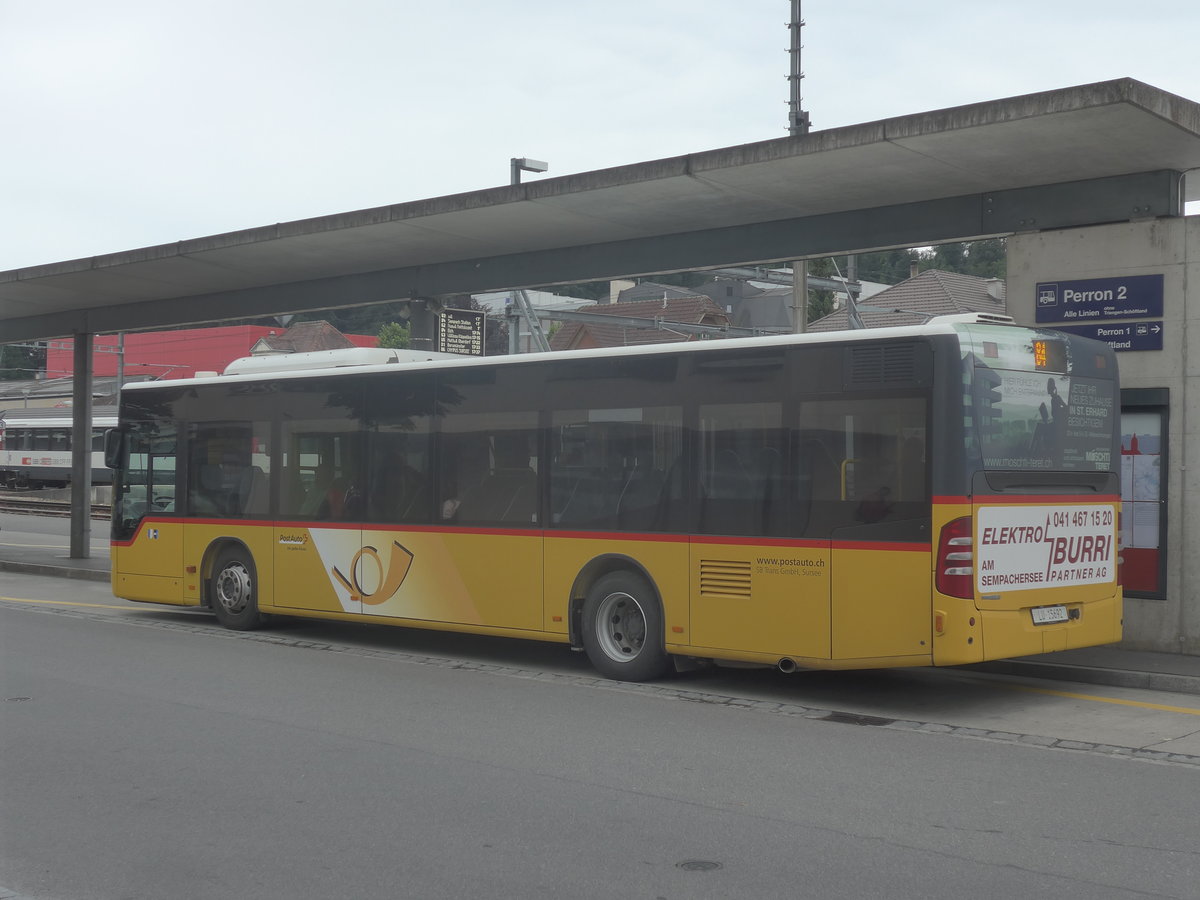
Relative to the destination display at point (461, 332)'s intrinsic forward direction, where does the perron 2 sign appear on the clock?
The perron 2 sign is roughly at 11 o'clock from the destination display.

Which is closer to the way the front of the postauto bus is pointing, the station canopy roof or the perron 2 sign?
the station canopy roof

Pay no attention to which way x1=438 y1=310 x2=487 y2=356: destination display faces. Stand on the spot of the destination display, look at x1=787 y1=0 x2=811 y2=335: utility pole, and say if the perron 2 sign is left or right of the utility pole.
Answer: right

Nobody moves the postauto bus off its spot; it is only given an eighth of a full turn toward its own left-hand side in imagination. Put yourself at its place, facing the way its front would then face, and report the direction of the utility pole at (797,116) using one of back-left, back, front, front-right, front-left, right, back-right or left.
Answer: right

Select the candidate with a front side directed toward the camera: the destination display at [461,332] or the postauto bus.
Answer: the destination display

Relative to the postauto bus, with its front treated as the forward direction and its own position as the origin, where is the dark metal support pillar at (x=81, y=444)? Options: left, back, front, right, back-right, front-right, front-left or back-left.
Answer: front

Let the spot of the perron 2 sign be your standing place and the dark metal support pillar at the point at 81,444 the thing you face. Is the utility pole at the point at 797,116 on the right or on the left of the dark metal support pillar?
right

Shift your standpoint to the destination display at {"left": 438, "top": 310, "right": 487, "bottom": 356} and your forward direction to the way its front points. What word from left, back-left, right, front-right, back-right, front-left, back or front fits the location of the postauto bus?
front

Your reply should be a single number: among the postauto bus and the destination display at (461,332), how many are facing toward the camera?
1

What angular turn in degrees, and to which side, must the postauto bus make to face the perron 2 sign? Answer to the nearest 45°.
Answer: approximately 90° to its right

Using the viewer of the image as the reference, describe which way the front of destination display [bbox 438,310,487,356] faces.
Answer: facing the viewer

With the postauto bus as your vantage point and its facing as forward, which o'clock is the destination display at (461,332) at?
The destination display is roughly at 1 o'clock from the postauto bus.

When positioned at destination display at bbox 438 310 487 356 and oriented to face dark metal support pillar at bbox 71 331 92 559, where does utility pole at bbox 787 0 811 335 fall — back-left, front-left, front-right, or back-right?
back-right

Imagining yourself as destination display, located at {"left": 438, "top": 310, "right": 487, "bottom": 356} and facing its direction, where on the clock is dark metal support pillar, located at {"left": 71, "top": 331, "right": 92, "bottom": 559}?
The dark metal support pillar is roughly at 4 o'clock from the destination display.

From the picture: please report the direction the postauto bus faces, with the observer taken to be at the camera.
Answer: facing away from the viewer and to the left of the viewer
